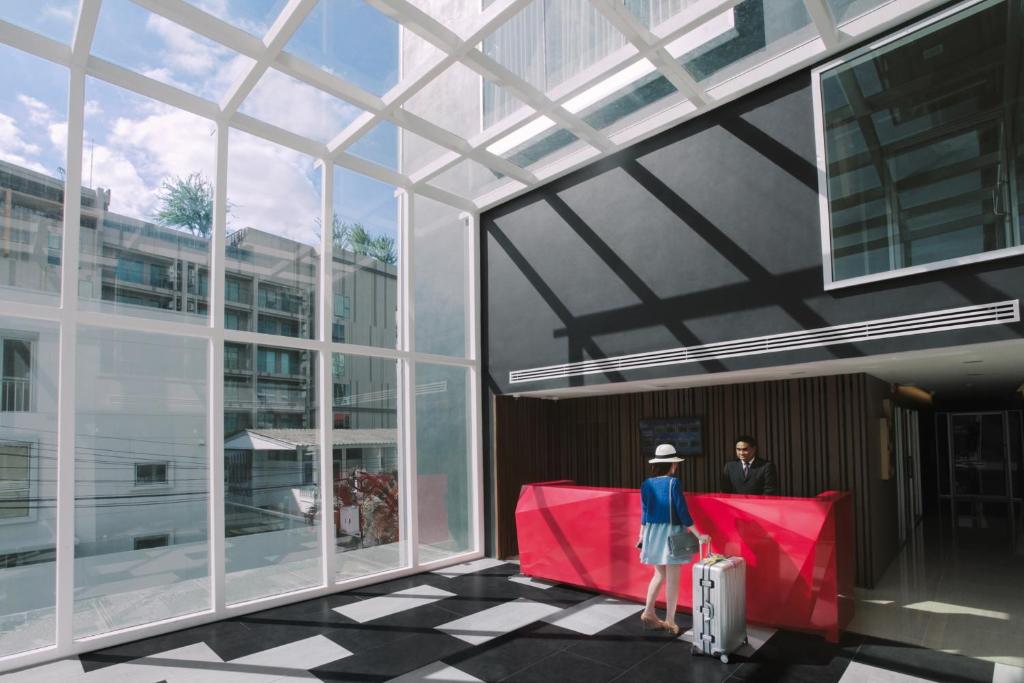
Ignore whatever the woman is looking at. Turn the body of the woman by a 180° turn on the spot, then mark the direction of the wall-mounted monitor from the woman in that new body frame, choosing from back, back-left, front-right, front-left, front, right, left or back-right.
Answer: back-right

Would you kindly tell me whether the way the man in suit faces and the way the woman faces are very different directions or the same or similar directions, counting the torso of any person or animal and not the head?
very different directions

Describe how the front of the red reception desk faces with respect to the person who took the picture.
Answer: facing the viewer and to the left of the viewer

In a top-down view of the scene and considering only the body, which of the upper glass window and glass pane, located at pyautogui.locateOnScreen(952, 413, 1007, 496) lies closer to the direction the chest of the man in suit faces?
the upper glass window

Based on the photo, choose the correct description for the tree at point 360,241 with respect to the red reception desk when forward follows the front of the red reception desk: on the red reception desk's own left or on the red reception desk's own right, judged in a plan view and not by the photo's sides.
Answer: on the red reception desk's own right

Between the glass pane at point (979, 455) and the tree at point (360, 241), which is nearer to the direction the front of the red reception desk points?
the tree

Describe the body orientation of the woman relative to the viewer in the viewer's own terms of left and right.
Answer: facing away from the viewer and to the right of the viewer

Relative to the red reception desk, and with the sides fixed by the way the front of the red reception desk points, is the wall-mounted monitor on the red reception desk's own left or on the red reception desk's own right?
on the red reception desk's own right
